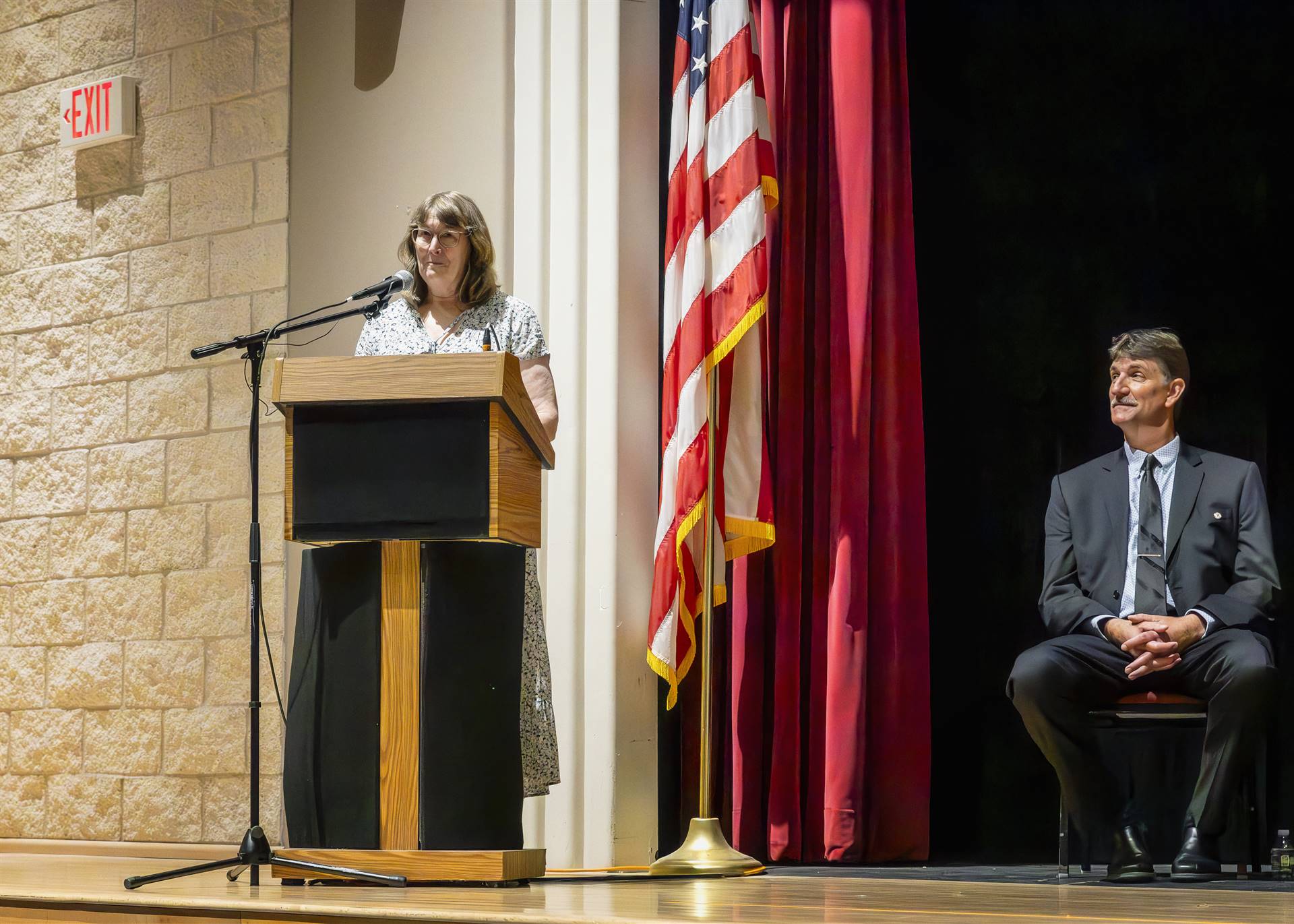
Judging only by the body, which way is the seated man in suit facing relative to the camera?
toward the camera

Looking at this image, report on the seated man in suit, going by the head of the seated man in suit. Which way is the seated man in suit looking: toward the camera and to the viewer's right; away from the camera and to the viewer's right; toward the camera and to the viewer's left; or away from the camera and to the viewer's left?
toward the camera and to the viewer's left

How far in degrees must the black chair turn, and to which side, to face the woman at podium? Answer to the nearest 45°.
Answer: approximately 45° to its right

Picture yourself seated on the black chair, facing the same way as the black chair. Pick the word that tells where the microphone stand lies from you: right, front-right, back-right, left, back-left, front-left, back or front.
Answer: front-right

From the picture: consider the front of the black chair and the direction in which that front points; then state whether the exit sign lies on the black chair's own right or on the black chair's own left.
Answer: on the black chair's own right

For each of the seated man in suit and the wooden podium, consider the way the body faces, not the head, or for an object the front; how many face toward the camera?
2

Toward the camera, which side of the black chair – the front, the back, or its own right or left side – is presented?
front

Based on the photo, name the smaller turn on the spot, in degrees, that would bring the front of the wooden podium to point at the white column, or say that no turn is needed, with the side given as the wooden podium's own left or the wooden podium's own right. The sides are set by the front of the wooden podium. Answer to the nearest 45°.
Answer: approximately 180°

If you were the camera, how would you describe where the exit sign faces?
facing the viewer and to the left of the viewer

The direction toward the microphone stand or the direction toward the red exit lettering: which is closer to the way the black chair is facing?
the microphone stand

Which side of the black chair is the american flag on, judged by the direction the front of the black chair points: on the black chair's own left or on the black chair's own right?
on the black chair's own right
